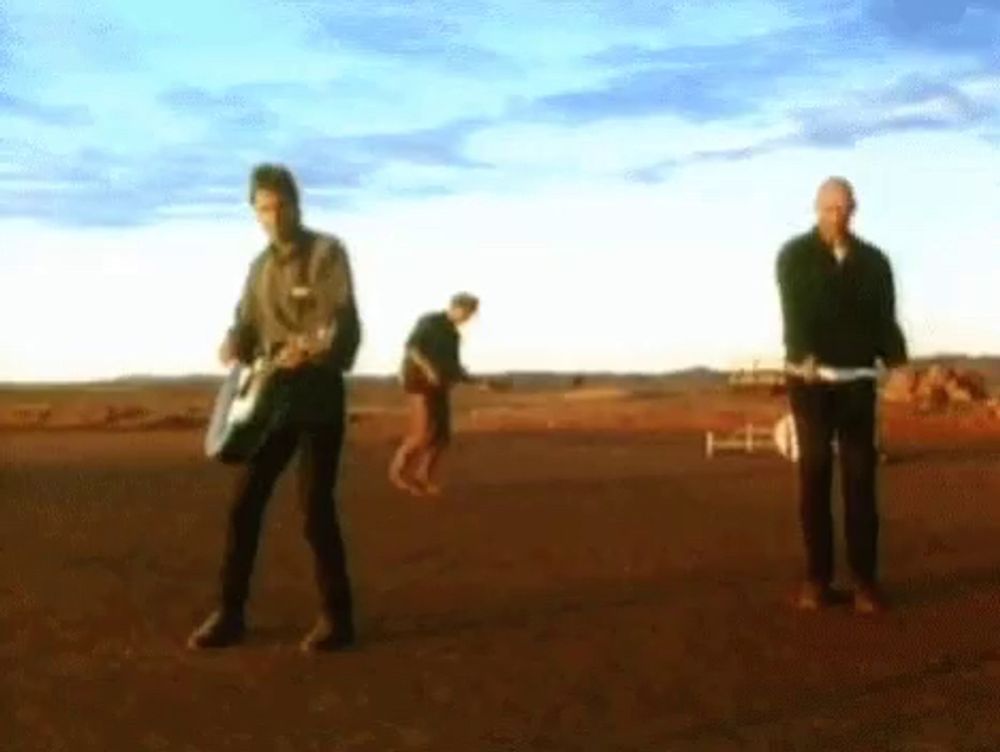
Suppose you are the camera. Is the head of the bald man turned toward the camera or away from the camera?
toward the camera

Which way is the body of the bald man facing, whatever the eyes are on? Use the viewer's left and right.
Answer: facing the viewer
